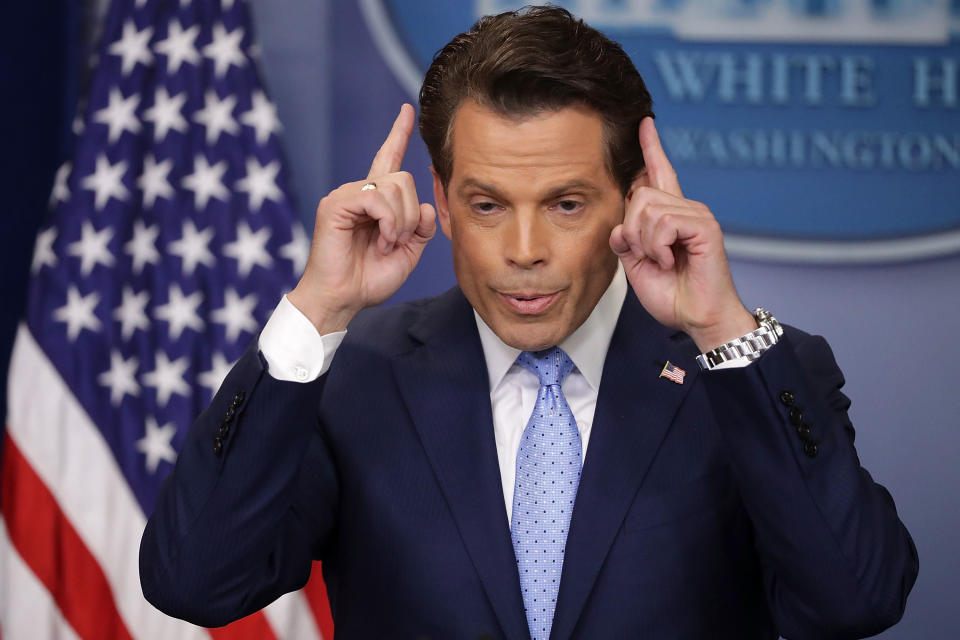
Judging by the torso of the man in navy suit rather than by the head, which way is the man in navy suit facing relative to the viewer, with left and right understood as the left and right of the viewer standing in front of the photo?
facing the viewer

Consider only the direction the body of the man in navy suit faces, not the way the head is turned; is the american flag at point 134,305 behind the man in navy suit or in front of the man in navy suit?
behind
